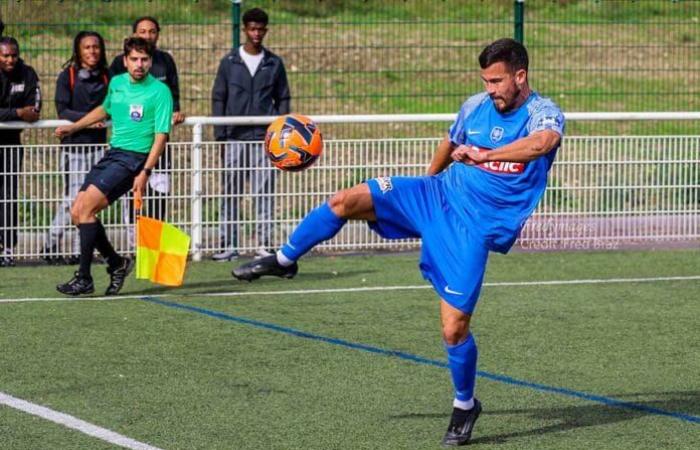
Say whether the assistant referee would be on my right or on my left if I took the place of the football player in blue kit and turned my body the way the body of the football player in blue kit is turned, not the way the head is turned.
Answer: on my right

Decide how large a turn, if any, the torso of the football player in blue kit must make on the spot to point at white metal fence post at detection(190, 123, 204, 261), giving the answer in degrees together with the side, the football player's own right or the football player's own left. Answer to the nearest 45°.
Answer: approximately 135° to the football player's own right

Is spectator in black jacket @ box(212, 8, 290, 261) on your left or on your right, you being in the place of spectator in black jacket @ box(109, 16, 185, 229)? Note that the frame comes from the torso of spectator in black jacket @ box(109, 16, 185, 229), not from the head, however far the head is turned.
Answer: on your left

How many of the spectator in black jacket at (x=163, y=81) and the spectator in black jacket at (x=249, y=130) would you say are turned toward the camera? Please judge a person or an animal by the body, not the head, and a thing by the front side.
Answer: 2

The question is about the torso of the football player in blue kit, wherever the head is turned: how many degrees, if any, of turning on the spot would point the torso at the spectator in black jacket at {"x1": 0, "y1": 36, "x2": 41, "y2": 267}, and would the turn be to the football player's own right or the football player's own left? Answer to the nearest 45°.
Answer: approximately 90° to the football player's own right

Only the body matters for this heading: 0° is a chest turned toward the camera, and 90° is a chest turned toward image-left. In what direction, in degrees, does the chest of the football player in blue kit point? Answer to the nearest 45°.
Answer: approximately 45°

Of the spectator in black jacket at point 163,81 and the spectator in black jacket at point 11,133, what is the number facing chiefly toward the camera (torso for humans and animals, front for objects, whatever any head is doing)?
2
